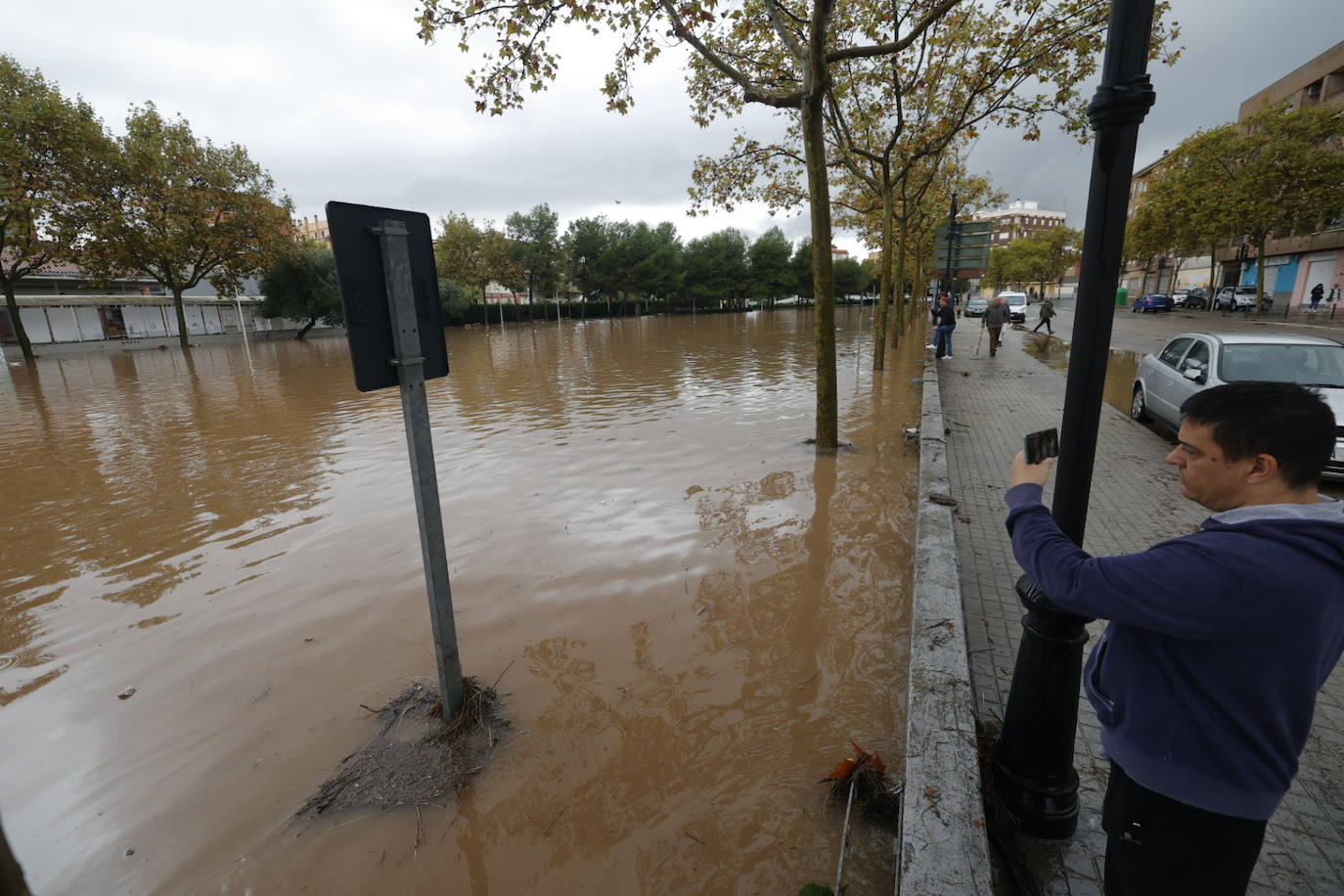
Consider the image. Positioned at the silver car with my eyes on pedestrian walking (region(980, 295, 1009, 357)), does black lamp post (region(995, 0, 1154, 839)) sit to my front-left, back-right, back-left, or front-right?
back-left

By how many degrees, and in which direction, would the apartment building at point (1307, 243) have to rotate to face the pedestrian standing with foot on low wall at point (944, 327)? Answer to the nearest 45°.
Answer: approximately 45° to its left

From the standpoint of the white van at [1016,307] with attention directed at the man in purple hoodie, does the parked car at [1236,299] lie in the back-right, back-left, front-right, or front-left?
back-left

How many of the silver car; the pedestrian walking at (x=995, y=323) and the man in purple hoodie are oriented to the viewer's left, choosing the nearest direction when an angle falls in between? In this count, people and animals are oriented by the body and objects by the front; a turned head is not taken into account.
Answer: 1

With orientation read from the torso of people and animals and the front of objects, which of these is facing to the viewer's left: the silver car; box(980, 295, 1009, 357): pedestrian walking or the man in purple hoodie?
the man in purple hoodie

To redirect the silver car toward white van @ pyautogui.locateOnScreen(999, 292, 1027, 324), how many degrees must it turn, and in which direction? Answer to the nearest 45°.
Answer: approximately 135° to its left

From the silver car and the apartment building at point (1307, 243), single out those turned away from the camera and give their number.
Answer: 0

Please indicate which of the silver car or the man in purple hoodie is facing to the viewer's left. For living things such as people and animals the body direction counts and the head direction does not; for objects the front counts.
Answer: the man in purple hoodie

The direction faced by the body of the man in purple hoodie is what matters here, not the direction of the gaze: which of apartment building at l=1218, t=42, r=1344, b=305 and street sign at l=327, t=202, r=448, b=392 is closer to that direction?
the street sign

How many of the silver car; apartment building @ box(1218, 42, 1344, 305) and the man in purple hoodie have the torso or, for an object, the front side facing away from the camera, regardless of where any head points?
0

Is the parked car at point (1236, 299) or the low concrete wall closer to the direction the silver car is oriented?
the low concrete wall

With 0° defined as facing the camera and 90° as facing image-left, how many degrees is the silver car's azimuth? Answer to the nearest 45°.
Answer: approximately 315°

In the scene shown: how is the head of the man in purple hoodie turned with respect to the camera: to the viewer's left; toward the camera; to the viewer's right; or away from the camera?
to the viewer's left

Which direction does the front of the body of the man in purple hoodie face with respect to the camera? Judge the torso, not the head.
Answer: to the viewer's left

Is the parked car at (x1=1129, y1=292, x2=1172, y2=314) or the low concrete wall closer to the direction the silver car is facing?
the low concrete wall
